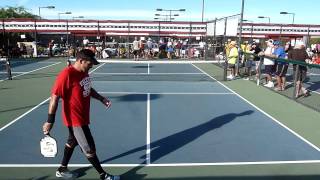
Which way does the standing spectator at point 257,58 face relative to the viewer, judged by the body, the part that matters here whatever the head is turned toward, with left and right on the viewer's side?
facing to the left of the viewer

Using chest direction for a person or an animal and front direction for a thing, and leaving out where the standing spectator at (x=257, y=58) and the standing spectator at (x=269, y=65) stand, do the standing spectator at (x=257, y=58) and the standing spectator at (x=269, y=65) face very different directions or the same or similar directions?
same or similar directions

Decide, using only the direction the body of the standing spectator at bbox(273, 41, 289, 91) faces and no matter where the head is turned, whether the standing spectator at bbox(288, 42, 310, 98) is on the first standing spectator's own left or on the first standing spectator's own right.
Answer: on the first standing spectator's own left

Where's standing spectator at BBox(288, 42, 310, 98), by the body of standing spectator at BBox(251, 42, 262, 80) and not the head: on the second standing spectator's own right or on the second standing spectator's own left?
on the second standing spectator's own left

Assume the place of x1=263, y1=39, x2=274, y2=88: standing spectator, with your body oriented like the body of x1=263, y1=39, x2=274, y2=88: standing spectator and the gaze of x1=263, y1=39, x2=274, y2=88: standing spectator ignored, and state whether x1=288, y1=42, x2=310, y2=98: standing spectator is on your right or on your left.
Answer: on your left

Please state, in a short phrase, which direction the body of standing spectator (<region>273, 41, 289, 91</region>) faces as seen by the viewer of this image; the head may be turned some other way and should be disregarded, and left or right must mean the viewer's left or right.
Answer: facing the viewer and to the left of the viewer

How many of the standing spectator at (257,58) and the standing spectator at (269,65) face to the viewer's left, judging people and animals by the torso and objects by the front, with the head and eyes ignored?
2

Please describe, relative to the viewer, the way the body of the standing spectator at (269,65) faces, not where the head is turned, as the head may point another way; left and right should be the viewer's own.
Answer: facing to the left of the viewer
